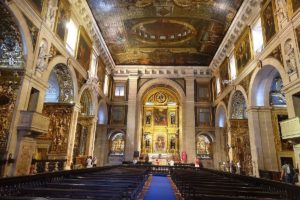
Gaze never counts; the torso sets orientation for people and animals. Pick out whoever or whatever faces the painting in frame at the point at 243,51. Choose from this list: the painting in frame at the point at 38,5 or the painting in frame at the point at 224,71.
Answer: the painting in frame at the point at 38,5

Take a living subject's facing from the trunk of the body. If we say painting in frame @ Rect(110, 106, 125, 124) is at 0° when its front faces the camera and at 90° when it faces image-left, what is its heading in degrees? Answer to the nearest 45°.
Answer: approximately 0°

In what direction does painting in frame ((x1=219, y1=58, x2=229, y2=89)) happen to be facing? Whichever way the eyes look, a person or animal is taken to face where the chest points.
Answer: to the viewer's left

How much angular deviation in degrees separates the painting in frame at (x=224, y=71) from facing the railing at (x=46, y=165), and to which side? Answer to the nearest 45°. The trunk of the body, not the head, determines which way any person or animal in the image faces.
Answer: approximately 45° to its left

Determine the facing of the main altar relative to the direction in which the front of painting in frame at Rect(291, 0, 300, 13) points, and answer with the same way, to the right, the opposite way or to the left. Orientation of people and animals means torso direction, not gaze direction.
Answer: to the left

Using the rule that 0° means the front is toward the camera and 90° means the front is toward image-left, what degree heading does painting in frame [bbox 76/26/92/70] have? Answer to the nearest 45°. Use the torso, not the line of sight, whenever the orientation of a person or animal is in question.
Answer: approximately 270°

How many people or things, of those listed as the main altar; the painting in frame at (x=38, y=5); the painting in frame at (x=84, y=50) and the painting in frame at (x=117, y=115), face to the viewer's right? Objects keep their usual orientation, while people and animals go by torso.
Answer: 2

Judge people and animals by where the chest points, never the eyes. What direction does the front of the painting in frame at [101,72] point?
to the viewer's right

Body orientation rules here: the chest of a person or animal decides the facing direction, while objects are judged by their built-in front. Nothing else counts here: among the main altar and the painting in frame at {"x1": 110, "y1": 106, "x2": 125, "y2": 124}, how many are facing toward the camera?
2

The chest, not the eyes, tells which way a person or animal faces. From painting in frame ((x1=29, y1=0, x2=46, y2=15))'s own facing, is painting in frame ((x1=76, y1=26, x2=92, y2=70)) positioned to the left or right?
on its left

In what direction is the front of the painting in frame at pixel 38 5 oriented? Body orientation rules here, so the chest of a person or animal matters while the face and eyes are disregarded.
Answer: to the viewer's right

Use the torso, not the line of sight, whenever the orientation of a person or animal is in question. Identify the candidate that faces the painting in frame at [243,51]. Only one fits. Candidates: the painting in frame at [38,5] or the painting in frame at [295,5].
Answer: the painting in frame at [38,5]

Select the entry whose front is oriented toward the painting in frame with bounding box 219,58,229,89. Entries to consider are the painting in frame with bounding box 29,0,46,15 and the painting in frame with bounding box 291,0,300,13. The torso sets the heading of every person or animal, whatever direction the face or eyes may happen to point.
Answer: the painting in frame with bounding box 29,0,46,15
